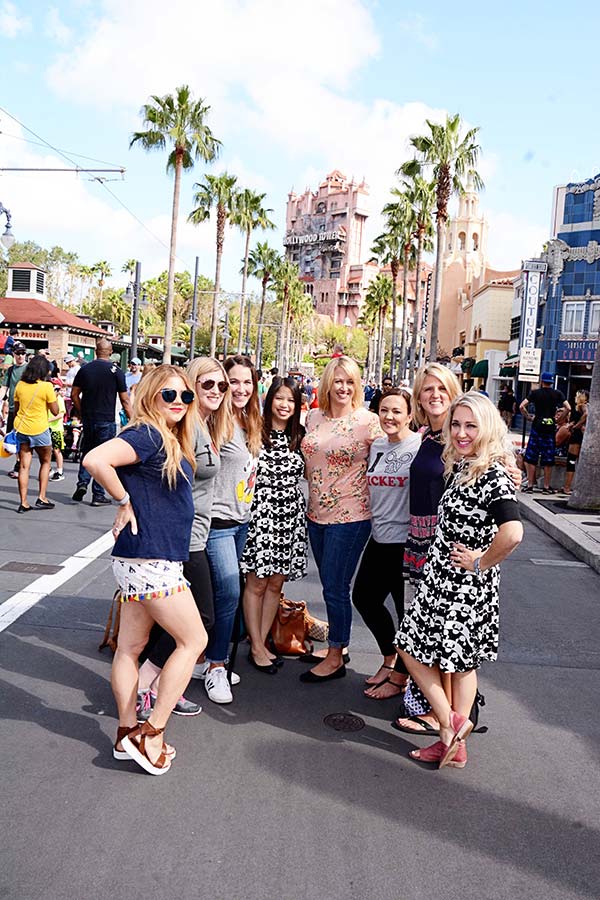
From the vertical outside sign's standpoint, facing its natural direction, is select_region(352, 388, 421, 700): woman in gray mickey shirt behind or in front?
in front

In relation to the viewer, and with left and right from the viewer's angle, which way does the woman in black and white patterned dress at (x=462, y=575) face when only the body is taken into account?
facing the viewer and to the left of the viewer

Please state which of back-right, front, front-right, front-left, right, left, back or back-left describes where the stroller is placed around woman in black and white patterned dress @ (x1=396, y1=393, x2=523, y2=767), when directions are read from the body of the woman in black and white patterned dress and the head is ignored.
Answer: right

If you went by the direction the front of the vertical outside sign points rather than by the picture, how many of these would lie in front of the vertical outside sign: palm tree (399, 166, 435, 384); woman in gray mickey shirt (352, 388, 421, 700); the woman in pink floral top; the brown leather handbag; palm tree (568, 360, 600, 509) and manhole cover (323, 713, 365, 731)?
5

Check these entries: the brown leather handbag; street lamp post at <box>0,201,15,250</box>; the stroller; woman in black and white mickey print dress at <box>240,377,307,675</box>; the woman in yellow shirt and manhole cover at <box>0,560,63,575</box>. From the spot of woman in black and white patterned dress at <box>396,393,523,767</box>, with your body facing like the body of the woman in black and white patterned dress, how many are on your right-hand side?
6

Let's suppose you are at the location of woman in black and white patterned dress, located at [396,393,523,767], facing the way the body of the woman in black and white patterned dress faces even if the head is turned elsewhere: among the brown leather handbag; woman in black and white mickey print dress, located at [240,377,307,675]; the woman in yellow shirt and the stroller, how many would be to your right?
4

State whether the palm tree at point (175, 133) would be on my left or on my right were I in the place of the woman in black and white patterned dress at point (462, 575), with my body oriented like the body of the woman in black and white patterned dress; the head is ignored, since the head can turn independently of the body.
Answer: on my right

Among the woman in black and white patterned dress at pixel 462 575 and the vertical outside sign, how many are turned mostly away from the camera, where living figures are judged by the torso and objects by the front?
0

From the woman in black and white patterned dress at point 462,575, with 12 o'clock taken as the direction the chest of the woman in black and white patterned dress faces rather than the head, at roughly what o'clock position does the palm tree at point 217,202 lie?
The palm tree is roughly at 4 o'clock from the woman in black and white patterned dress.

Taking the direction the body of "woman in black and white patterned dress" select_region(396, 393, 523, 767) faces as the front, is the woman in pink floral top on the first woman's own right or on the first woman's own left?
on the first woman's own right

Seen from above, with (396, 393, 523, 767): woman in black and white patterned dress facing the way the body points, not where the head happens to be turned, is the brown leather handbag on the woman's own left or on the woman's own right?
on the woman's own right

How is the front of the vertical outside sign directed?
toward the camera

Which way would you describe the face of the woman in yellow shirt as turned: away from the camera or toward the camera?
away from the camera

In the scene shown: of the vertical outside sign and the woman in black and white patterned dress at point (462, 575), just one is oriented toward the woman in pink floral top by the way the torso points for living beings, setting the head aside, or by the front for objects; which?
the vertical outside sign
